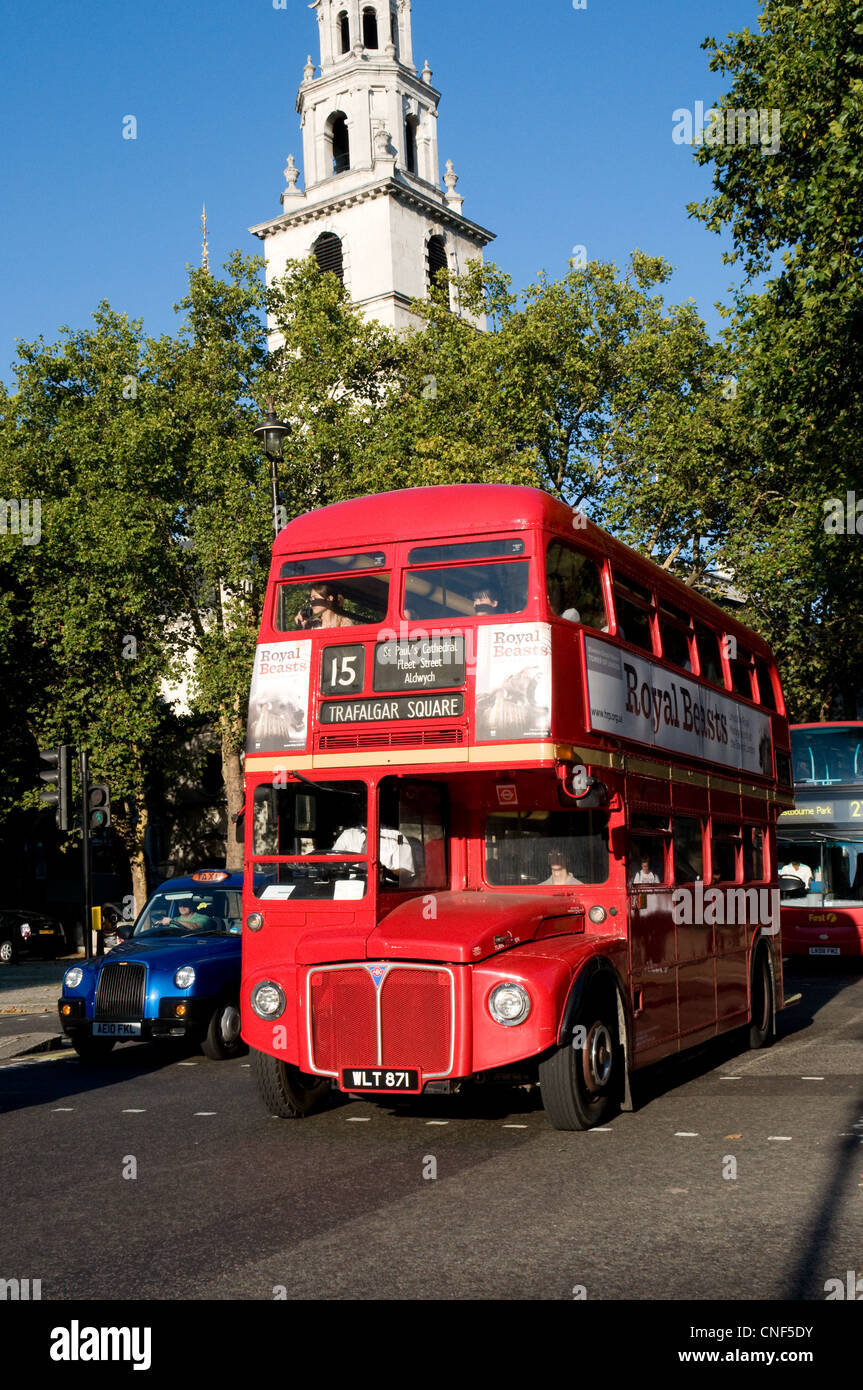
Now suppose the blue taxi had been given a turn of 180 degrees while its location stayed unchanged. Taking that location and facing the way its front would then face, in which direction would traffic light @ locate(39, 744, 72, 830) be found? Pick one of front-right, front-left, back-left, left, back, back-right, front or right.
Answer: front-left

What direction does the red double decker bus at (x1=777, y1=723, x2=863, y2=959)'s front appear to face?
toward the camera

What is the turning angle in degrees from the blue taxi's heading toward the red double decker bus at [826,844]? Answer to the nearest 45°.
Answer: approximately 180°

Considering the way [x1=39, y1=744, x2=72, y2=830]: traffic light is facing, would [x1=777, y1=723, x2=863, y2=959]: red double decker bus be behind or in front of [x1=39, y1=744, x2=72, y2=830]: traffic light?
behind

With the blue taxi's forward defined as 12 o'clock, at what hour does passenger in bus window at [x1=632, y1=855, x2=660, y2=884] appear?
The passenger in bus window is roughly at 9 o'clock from the blue taxi.

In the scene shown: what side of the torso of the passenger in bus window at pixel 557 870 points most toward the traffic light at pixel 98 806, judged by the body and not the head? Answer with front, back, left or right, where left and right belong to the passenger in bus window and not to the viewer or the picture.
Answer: right

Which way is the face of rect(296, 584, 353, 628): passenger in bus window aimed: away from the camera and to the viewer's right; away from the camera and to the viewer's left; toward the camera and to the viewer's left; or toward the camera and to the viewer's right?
toward the camera and to the viewer's left

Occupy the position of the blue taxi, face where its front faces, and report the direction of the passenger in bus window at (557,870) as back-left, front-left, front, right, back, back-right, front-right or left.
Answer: left

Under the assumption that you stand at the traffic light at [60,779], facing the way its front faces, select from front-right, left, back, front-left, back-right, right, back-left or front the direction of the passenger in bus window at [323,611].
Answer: left

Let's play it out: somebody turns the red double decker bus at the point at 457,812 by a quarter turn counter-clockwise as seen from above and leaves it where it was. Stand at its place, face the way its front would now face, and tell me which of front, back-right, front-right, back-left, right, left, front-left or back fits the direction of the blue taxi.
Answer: back

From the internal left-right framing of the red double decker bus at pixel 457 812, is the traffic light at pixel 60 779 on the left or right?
on its right

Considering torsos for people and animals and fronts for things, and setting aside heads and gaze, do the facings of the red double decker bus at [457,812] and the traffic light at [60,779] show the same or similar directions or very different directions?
same or similar directions

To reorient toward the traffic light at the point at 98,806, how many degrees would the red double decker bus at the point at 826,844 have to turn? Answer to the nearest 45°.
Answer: approximately 45° to its right
